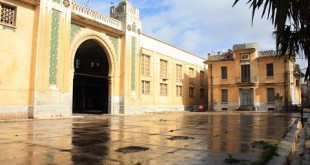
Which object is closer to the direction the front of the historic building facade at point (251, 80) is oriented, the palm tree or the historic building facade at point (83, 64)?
the palm tree

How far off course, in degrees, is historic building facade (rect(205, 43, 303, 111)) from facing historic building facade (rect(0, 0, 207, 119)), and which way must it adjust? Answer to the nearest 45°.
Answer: approximately 45° to its right

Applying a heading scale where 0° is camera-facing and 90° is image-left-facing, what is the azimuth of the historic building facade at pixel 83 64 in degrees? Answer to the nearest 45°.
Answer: approximately 315°

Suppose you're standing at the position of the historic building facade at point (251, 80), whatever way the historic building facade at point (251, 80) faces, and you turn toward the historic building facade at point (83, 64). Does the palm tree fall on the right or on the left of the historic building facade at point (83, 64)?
left

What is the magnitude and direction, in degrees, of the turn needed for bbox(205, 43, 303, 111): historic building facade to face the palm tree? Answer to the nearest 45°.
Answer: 0° — it already faces it

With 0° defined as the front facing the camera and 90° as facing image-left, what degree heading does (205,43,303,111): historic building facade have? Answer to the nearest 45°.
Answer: approximately 0°

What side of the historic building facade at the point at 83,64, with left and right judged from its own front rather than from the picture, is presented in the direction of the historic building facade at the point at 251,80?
left

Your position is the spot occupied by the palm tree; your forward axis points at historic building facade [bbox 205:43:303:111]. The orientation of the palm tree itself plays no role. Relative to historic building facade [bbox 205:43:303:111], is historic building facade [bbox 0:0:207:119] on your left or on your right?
left
